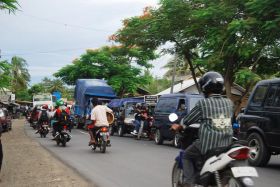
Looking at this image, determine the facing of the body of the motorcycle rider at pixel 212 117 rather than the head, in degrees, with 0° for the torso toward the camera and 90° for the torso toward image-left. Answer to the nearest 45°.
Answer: approximately 135°

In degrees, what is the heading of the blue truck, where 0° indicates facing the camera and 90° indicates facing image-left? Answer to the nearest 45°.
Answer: approximately 315°

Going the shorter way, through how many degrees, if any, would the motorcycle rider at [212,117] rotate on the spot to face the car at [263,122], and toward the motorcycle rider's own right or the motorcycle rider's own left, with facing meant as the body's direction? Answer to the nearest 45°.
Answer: approximately 45° to the motorcycle rider's own right

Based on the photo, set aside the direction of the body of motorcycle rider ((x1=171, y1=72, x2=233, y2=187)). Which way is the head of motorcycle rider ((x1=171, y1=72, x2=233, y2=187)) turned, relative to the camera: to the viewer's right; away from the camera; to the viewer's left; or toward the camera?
away from the camera

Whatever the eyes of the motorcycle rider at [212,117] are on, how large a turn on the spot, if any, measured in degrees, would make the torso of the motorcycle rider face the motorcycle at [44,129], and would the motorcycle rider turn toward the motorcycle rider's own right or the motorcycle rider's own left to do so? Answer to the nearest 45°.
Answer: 0° — they already face it

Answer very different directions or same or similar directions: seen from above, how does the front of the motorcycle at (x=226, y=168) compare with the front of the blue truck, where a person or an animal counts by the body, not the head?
very different directions
